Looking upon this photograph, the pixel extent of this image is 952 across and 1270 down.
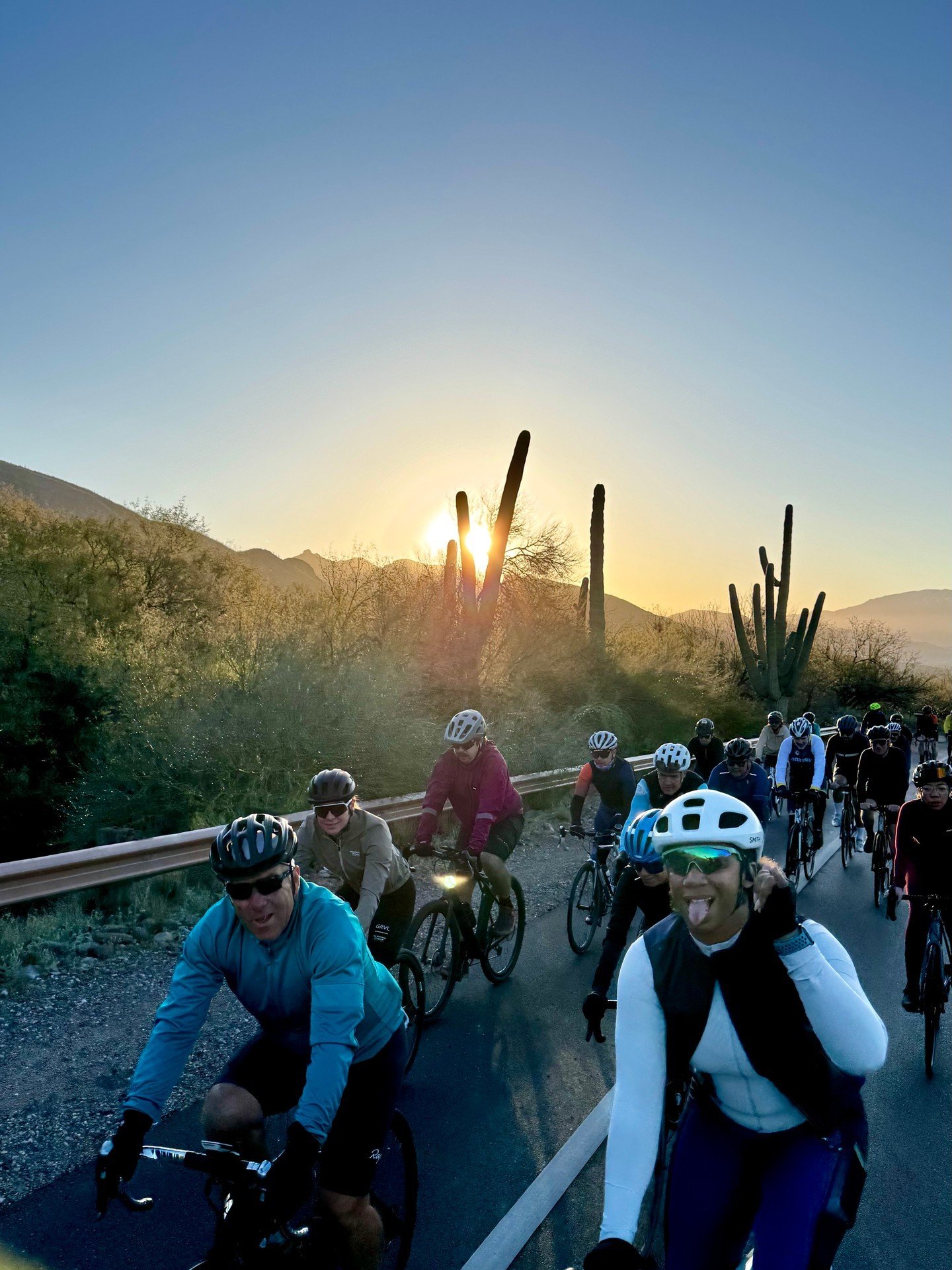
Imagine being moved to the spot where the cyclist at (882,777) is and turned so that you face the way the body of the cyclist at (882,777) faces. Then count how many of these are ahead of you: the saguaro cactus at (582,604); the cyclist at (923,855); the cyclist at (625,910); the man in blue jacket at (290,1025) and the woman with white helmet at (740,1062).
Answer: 4

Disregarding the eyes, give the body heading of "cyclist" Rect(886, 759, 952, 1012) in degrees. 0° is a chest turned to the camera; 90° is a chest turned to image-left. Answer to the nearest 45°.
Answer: approximately 0°

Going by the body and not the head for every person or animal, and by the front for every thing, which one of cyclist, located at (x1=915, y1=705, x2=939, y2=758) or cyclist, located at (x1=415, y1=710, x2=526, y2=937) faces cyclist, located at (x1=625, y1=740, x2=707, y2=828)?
cyclist, located at (x1=915, y1=705, x2=939, y2=758)

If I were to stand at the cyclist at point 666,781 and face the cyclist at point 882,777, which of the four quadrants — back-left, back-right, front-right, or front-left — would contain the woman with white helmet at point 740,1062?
back-right

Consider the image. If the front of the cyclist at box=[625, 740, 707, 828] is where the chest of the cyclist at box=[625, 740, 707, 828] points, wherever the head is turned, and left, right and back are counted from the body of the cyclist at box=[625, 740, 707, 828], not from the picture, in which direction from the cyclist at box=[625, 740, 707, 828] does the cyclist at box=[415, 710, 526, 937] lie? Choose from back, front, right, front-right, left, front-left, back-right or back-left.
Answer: front-right

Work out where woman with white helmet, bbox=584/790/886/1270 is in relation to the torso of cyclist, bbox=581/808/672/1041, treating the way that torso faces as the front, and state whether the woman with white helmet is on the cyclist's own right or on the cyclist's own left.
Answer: on the cyclist's own left

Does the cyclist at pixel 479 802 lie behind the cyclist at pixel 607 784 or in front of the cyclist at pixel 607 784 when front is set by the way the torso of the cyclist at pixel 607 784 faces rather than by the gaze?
in front
